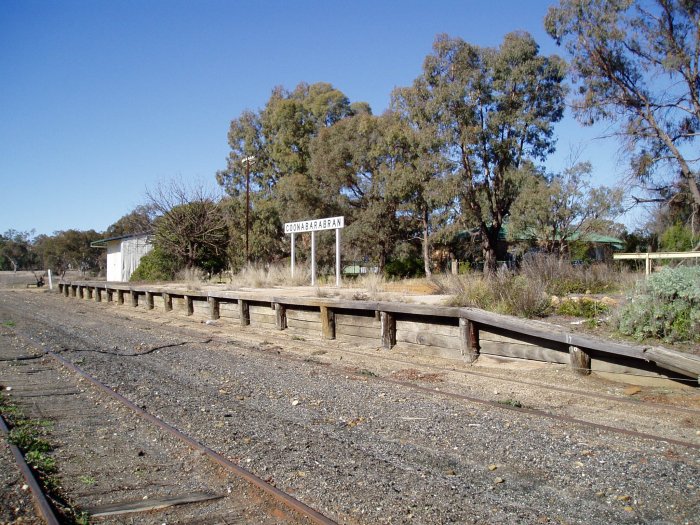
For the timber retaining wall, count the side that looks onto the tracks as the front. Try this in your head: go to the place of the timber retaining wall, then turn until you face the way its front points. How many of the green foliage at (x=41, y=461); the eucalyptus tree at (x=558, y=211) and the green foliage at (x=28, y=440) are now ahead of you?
2

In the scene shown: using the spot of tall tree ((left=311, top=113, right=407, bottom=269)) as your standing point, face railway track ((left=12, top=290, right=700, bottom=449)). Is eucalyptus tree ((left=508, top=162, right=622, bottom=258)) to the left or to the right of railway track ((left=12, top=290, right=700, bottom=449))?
left

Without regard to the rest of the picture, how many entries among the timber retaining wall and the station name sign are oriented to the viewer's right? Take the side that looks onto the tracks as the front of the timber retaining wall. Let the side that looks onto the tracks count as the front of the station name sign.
0

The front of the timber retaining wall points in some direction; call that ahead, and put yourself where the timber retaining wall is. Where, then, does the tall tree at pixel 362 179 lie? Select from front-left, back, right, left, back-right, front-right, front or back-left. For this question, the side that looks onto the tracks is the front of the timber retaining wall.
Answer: back-right

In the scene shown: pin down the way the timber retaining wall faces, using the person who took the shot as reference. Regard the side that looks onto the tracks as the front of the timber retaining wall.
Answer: facing the viewer and to the left of the viewer

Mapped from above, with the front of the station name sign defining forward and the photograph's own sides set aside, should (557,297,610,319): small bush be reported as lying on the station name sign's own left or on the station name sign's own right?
on the station name sign's own left

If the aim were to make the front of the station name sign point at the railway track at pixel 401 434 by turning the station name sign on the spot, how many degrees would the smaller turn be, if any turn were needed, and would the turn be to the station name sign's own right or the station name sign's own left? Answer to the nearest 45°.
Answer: approximately 45° to the station name sign's own left

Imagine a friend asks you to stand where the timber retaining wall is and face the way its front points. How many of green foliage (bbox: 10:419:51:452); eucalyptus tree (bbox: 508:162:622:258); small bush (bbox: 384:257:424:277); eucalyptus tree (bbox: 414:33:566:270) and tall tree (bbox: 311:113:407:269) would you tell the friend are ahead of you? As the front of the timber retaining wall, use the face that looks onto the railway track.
1

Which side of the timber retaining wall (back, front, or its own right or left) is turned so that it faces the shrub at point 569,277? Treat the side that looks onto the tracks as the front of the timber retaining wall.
back

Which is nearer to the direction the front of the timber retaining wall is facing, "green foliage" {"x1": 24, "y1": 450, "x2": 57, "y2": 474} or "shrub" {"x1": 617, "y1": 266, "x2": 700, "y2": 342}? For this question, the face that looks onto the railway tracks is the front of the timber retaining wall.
the green foliage

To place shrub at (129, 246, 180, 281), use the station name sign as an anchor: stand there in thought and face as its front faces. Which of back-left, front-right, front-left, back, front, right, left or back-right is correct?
right

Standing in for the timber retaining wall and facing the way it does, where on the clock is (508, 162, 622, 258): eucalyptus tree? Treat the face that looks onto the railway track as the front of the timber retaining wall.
The eucalyptus tree is roughly at 5 o'clock from the timber retaining wall.

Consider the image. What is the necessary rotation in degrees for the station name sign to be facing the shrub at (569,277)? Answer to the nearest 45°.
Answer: approximately 90° to its left

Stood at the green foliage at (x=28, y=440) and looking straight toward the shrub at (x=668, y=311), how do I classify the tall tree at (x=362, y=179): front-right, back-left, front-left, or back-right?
front-left

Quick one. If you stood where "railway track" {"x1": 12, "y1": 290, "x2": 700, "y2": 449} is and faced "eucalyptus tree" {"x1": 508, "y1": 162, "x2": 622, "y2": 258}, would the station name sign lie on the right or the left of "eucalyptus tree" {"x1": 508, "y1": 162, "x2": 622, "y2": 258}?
left
